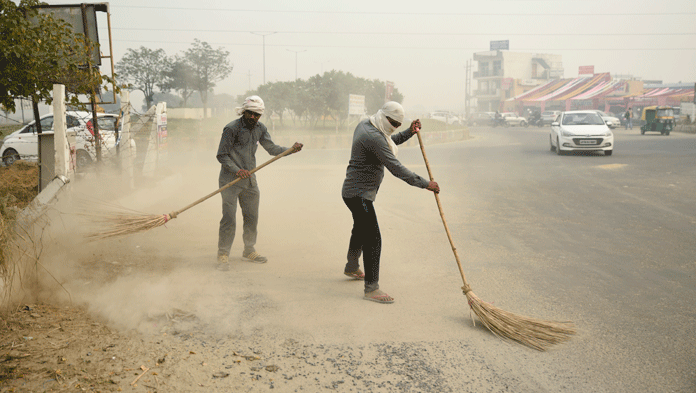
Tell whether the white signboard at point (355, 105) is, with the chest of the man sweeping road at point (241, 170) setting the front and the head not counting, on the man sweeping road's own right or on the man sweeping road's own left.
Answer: on the man sweeping road's own left

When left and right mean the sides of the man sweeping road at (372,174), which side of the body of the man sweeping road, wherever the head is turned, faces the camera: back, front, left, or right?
right

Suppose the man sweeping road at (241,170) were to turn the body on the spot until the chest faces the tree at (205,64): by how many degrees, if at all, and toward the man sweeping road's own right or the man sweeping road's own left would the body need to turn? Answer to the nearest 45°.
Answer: approximately 135° to the man sweeping road's own left

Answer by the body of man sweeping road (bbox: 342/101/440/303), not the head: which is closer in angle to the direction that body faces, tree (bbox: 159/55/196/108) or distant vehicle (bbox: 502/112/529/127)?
the distant vehicle

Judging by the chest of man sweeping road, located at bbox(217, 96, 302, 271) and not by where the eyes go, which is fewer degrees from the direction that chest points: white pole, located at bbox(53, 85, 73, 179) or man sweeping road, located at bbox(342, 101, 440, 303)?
the man sweeping road

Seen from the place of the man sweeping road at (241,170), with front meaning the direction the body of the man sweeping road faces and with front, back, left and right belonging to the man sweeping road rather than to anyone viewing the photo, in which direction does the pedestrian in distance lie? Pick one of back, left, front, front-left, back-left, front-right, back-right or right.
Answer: left

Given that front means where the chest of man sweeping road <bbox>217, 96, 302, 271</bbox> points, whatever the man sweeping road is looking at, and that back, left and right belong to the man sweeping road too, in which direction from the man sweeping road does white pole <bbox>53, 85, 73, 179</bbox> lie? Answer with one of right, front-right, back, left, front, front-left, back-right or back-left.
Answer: back

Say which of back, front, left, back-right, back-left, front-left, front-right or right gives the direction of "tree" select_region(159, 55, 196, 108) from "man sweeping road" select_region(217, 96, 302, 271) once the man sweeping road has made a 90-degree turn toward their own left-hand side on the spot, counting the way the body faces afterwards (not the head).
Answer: front-left

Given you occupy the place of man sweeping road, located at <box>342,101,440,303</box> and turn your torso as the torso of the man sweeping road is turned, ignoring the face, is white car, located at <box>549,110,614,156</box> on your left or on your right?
on your left
